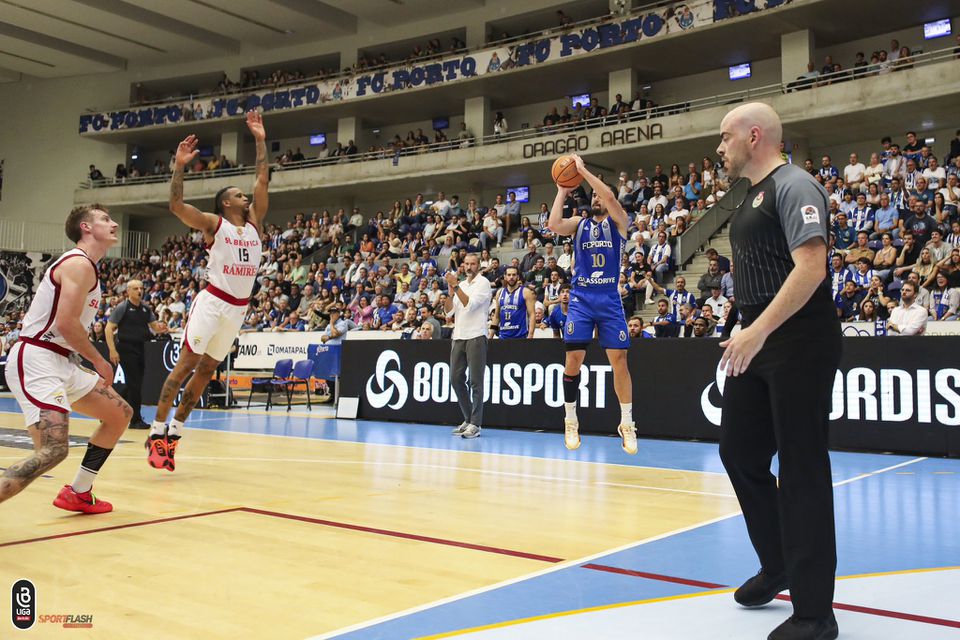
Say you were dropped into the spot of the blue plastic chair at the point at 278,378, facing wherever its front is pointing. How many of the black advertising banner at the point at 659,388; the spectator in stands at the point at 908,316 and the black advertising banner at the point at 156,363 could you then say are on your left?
2

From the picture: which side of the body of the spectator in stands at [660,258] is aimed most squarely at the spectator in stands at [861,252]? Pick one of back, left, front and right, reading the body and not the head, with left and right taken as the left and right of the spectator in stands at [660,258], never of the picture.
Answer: left

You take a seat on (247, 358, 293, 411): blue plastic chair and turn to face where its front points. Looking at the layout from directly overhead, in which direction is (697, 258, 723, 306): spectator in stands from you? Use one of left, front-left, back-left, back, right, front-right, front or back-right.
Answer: back-left

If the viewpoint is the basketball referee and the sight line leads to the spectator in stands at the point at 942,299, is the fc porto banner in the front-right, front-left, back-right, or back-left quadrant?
front-left

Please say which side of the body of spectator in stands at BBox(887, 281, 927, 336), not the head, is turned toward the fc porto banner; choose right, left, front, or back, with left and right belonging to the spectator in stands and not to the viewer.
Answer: right

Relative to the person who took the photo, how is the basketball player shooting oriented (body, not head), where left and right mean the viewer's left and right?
facing the viewer

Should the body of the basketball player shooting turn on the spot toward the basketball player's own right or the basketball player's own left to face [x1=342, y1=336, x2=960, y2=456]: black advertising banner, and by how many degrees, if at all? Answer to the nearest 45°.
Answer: approximately 180°

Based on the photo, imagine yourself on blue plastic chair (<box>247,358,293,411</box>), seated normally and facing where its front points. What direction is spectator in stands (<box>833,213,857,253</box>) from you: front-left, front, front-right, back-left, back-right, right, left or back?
back-left

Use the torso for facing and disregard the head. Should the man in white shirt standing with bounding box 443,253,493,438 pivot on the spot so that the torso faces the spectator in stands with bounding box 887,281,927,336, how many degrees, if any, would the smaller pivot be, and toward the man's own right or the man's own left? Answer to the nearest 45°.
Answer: approximately 135° to the man's own left

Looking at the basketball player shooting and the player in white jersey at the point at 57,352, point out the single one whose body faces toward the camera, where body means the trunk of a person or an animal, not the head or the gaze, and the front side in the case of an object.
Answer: the basketball player shooting

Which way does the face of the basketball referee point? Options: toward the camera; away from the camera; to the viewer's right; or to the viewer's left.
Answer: to the viewer's left

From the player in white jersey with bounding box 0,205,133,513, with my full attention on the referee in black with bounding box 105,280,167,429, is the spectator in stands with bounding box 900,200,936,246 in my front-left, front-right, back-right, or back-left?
front-right

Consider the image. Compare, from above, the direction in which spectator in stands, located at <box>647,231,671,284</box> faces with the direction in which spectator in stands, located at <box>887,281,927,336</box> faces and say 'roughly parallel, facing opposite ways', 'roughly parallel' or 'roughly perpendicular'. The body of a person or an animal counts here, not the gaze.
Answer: roughly parallel

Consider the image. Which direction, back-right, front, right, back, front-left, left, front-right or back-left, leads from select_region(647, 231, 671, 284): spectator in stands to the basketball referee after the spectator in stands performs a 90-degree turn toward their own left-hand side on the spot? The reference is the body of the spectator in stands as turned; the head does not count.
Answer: front-right

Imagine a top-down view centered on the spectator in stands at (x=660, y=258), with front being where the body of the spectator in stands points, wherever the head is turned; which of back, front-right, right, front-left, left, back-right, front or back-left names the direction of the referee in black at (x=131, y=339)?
front
